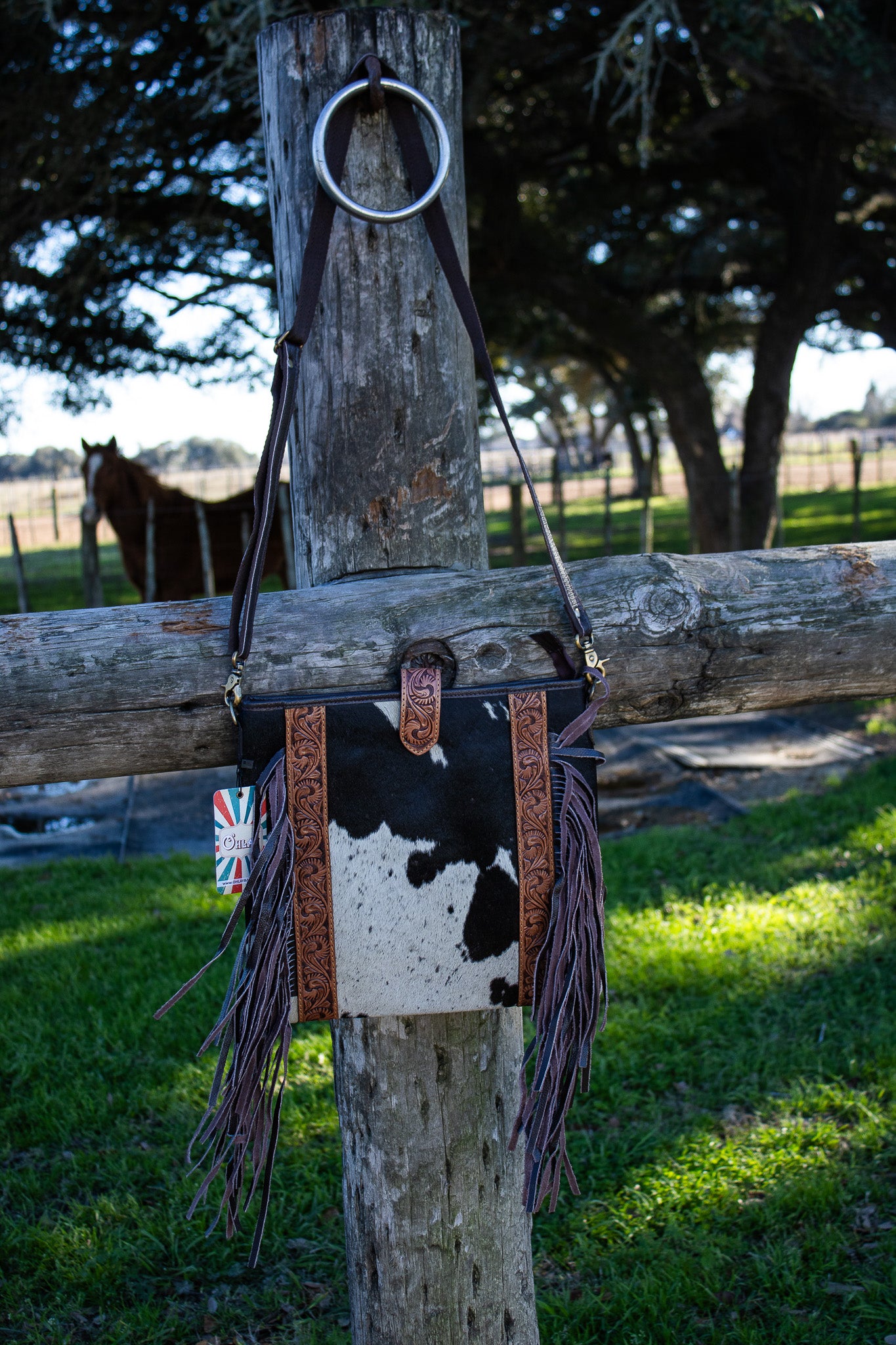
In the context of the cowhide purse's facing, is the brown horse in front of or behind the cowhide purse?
behind

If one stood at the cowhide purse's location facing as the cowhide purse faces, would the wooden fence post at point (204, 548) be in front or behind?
behind

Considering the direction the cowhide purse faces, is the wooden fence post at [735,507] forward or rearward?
rearward

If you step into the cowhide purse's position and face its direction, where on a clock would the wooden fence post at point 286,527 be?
The wooden fence post is roughly at 6 o'clock from the cowhide purse.

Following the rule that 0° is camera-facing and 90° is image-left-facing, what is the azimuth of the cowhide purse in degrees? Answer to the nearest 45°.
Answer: approximately 0°

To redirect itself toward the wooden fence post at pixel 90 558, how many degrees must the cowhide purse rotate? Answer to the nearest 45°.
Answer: approximately 180°
